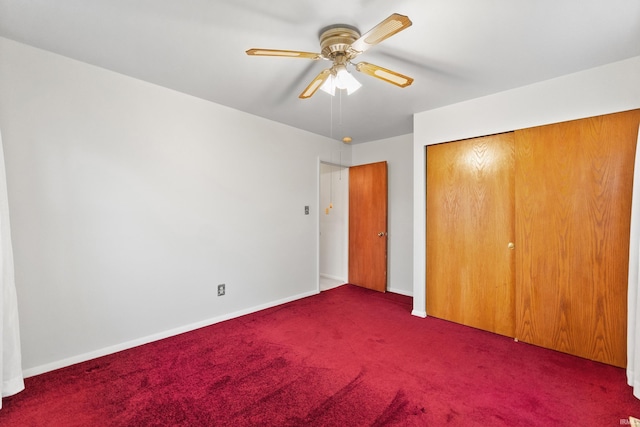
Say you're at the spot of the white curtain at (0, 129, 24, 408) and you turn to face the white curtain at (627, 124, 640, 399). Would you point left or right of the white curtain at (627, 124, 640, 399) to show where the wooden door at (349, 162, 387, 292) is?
left

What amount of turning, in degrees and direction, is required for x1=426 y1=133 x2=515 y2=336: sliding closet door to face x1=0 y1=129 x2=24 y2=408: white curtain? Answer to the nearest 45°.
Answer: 0° — it already faces it

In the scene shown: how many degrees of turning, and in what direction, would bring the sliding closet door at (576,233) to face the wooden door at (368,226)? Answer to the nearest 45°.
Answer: approximately 45° to its right

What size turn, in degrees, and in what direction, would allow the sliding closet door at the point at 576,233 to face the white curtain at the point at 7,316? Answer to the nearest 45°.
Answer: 0° — it already faces it

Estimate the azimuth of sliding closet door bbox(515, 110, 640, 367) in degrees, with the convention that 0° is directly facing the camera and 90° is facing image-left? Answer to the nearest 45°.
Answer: approximately 45°

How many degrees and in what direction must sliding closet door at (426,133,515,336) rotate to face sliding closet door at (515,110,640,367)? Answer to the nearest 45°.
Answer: approximately 135° to its left

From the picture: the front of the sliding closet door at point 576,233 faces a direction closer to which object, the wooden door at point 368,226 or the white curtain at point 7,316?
the white curtain

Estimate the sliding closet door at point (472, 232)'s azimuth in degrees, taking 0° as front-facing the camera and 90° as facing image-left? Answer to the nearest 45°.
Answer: approximately 45°

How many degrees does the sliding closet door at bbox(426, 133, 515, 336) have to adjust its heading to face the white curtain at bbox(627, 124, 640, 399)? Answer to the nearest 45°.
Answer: approximately 90° to its left
